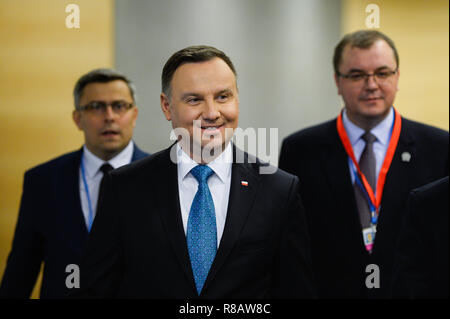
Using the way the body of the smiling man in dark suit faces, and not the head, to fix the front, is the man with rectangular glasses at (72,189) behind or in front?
behind

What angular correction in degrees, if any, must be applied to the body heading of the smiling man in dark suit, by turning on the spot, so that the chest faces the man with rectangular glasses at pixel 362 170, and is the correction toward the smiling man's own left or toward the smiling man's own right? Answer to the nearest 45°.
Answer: approximately 135° to the smiling man's own left

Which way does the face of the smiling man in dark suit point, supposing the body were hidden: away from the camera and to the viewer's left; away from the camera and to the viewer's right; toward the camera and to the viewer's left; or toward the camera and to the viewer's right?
toward the camera and to the viewer's right

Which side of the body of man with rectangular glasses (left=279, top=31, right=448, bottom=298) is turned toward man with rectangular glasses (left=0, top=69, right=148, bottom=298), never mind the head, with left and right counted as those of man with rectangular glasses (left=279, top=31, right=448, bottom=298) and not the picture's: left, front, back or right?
right

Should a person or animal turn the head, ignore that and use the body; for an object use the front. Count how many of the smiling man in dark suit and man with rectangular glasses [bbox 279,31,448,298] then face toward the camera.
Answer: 2

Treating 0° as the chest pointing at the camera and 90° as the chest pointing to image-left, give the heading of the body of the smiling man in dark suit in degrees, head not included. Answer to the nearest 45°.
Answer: approximately 0°

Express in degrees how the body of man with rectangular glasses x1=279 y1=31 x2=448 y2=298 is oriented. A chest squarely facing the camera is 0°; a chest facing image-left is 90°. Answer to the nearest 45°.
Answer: approximately 0°

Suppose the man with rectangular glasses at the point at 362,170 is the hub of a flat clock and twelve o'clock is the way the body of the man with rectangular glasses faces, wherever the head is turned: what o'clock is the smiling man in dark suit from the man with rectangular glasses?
The smiling man in dark suit is roughly at 1 o'clock from the man with rectangular glasses.
